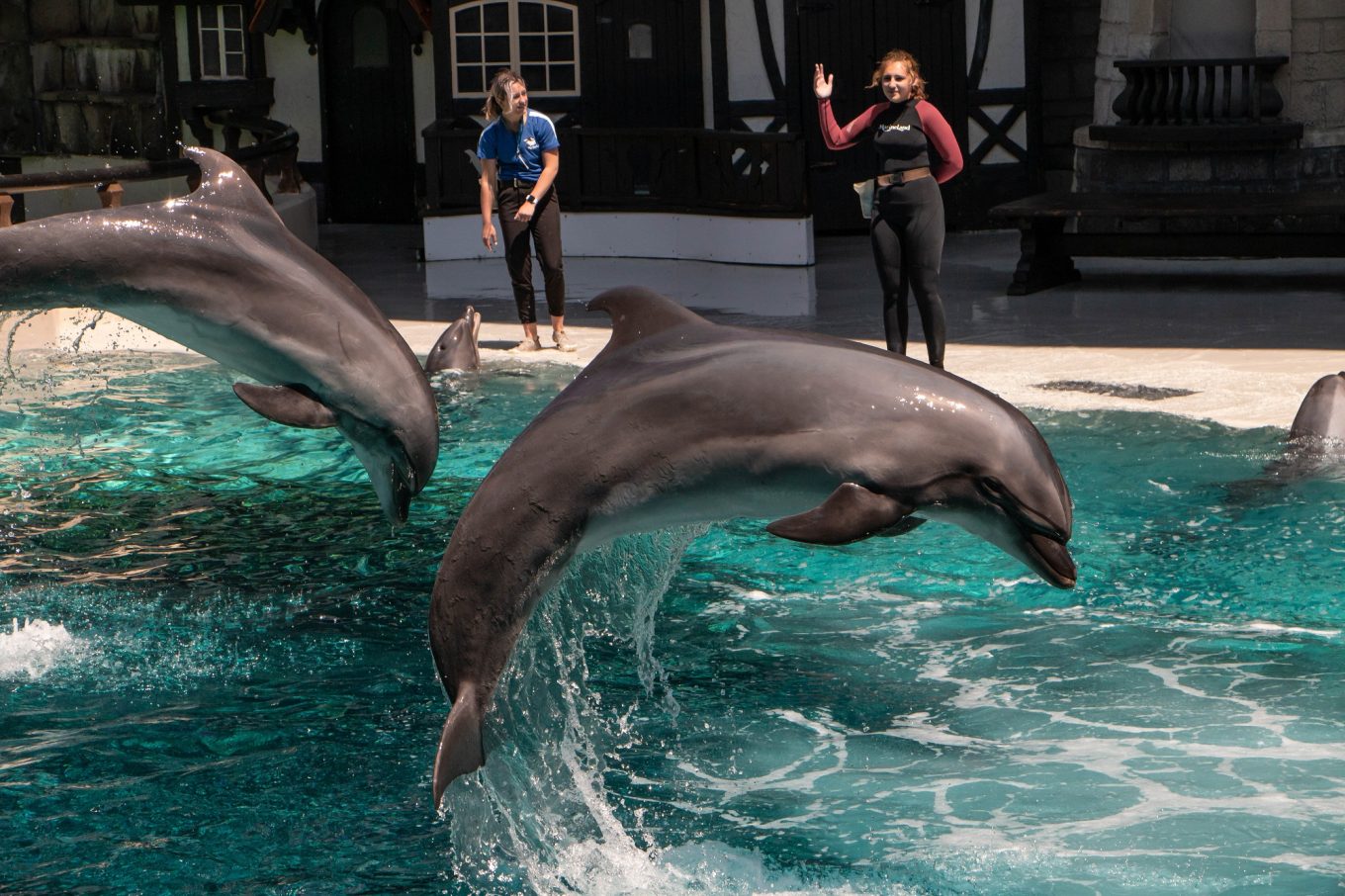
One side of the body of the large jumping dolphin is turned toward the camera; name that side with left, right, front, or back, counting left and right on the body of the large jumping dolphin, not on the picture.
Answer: right

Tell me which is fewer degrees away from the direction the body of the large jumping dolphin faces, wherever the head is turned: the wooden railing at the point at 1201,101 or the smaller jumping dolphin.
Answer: the wooden railing

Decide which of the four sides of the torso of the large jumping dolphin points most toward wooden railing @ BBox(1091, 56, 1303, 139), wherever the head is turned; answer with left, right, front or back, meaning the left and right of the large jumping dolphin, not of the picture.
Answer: left

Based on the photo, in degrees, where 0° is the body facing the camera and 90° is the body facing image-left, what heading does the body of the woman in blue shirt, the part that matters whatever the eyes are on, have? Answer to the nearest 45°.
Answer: approximately 0°

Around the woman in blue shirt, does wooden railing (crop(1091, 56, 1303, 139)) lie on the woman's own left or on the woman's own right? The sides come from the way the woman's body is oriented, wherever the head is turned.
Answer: on the woman's own left

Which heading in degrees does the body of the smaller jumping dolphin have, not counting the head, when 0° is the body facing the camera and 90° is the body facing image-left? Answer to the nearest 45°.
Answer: approximately 270°

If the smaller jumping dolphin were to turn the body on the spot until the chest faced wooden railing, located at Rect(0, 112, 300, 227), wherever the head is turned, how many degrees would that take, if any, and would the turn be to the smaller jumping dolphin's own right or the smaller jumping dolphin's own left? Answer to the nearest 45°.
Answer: approximately 90° to the smaller jumping dolphin's own left

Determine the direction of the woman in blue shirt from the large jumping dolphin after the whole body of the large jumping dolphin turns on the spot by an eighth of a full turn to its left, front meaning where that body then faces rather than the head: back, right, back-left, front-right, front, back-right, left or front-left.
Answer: front-left

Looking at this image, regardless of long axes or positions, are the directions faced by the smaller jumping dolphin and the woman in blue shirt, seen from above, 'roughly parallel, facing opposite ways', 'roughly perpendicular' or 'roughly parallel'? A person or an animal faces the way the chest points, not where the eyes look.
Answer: roughly perpendicular

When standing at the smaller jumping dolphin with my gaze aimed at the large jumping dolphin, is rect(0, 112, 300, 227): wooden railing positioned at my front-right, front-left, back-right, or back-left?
back-left

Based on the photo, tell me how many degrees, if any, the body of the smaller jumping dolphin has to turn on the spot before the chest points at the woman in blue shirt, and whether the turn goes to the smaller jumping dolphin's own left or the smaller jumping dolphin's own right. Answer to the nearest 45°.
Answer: approximately 90° to the smaller jumping dolphin's own left
